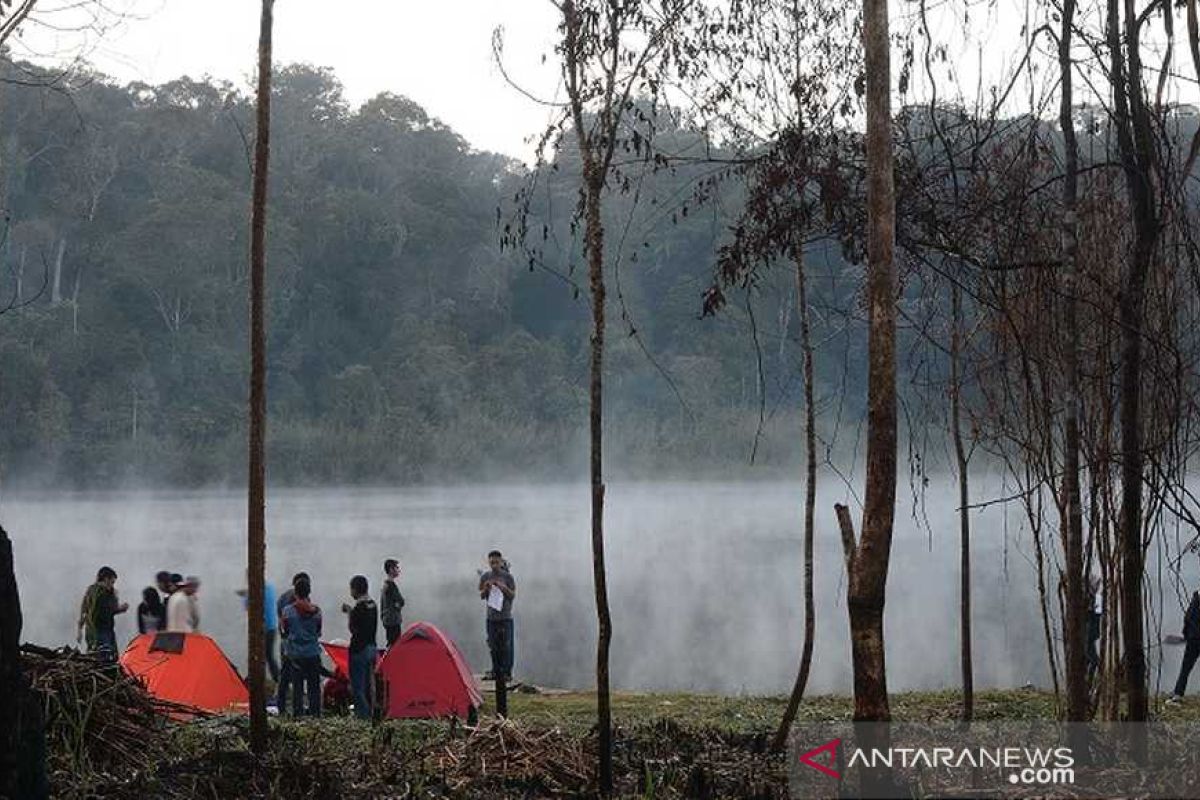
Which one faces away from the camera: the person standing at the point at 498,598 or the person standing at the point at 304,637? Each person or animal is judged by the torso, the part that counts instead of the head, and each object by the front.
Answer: the person standing at the point at 304,637

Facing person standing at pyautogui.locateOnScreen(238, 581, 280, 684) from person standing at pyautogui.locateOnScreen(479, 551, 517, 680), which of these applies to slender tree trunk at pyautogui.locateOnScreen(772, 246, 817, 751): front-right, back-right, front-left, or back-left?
back-left

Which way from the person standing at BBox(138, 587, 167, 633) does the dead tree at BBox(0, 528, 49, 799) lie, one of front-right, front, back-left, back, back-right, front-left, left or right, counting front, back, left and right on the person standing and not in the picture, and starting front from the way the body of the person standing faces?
back

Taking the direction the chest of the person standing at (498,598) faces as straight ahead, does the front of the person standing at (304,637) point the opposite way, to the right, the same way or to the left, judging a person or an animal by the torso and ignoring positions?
the opposite way

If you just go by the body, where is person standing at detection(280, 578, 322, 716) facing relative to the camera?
away from the camera

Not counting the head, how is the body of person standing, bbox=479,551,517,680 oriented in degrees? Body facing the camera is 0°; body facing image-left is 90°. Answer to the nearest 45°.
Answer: approximately 0°

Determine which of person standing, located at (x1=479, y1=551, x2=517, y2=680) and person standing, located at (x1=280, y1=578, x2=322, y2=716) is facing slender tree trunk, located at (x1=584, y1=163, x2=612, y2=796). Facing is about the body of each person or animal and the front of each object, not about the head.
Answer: person standing, located at (x1=479, y1=551, x2=517, y2=680)

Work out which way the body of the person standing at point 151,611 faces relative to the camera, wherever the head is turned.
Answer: away from the camera

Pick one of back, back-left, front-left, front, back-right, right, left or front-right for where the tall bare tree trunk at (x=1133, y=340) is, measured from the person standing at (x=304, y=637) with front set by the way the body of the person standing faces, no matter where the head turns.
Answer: back-right
